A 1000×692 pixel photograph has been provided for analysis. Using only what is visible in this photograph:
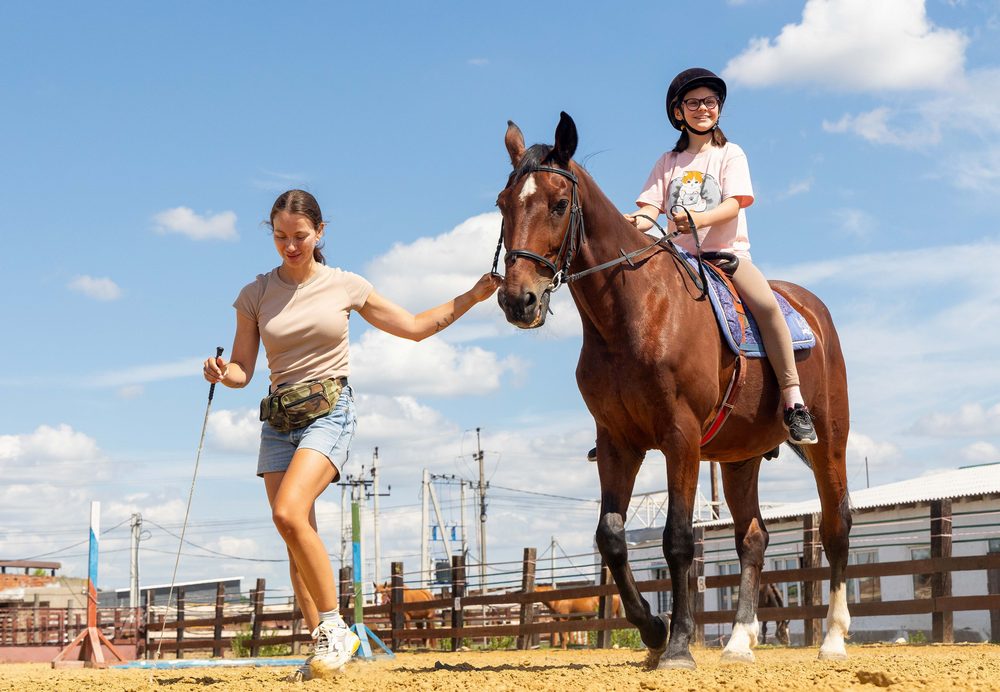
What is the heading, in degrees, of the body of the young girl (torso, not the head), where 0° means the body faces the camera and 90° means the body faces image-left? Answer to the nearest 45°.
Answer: approximately 45°

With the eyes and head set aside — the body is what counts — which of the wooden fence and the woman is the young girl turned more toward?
the woman

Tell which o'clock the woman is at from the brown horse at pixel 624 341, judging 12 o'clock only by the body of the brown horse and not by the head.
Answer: The woman is roughly at 1 o'clock from the brown horse.

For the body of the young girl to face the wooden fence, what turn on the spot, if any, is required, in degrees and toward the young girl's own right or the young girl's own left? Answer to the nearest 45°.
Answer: approximately 135° to the young girl's own right

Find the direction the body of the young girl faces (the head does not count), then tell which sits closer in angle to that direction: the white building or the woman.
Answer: the woman
